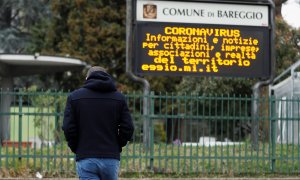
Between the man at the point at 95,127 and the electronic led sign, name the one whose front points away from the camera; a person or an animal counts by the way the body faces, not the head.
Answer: the man

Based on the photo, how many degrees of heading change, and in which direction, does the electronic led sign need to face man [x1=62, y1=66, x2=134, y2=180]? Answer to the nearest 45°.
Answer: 0° — it already faces them

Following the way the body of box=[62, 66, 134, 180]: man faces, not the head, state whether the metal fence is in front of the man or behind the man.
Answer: in front

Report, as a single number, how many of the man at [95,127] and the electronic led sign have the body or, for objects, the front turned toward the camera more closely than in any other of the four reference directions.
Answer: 1

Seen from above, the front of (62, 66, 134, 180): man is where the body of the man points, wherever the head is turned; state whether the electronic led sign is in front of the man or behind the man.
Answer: in front

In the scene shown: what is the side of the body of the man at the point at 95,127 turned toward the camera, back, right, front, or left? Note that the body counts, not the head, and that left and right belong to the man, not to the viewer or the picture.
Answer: back

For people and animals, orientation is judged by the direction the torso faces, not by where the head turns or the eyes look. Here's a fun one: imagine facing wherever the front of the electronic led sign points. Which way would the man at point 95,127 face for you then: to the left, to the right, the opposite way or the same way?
the opposite way
